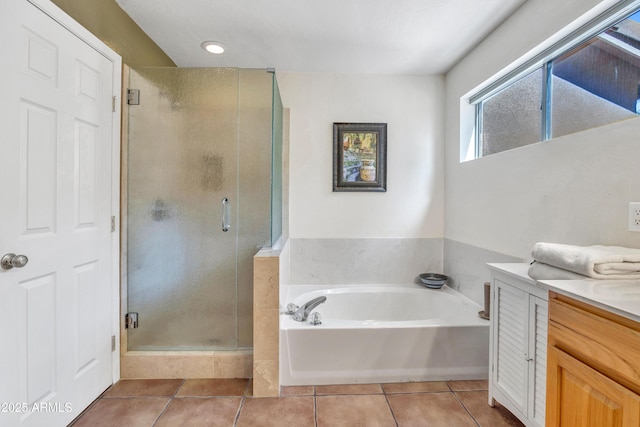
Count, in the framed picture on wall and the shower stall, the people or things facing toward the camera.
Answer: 2

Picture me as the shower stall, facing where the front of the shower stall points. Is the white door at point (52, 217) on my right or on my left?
on my right

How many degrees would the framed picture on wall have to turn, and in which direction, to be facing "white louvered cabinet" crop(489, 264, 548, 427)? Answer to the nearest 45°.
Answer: approximately 45° to its left

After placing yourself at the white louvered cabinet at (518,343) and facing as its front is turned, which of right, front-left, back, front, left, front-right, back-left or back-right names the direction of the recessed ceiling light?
front-right

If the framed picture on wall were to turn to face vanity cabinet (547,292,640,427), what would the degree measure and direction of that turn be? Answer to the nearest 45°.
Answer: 0° — it already faces it

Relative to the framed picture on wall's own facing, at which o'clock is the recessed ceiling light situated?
The recessed ceiling light is roughly at 2 o'clock from the framed picture on wall.

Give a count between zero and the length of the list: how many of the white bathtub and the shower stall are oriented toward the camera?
2

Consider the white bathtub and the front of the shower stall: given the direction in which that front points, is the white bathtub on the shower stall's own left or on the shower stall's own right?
on the shower stall's own left

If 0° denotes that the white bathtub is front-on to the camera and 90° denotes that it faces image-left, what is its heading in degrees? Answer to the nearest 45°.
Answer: approximately 0°
